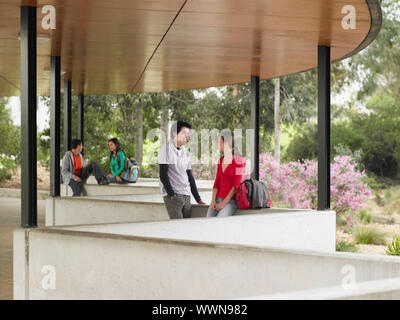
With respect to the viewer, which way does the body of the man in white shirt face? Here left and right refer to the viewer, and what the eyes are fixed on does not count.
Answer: facing the viewer and to the right of the viewer

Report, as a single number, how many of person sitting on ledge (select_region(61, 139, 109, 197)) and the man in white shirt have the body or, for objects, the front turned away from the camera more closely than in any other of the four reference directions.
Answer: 0

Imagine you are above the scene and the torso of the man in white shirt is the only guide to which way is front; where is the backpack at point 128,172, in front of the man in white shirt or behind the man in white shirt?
behind

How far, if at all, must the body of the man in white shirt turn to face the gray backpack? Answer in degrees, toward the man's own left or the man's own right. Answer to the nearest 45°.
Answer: approximately 45° to the man's own left

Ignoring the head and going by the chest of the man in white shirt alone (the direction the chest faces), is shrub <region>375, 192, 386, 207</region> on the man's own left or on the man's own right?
on the man's own left

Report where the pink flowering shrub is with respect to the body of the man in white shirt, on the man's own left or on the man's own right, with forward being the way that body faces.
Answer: on the man's own left

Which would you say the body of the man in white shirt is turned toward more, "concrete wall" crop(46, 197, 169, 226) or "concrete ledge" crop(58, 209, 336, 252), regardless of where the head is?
the concrete ledge

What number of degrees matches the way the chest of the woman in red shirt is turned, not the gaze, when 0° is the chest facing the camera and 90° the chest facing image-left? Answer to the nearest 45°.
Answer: approximately 45°

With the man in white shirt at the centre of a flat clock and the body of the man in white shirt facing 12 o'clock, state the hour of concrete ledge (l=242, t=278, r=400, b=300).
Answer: The concrete ledge is roughly at 1 o'clock from the man in white shirt.

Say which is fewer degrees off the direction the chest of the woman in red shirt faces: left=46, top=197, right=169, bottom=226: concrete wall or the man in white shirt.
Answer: the man in white shirt
